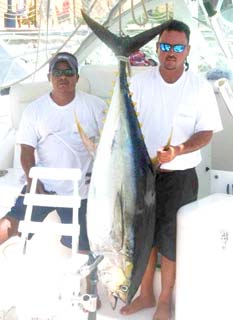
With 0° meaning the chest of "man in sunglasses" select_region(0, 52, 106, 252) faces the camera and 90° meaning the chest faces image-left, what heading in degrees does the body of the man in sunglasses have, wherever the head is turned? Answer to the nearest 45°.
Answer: approximately 0°

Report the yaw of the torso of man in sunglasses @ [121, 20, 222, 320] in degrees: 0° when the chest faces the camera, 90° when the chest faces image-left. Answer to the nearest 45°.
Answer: approximately 0°

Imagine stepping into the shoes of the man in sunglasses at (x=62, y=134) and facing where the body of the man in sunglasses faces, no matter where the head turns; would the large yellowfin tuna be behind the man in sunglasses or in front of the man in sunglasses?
in front

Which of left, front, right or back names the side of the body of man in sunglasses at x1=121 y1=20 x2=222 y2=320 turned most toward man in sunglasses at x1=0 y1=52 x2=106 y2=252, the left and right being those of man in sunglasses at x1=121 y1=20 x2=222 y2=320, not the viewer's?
right

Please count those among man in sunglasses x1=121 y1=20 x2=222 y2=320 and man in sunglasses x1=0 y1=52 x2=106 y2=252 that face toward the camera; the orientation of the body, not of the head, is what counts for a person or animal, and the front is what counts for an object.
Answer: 2
